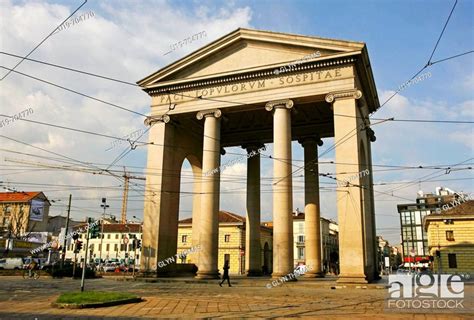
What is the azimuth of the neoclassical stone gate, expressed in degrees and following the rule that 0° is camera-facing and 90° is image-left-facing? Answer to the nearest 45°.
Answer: approximately 45°
